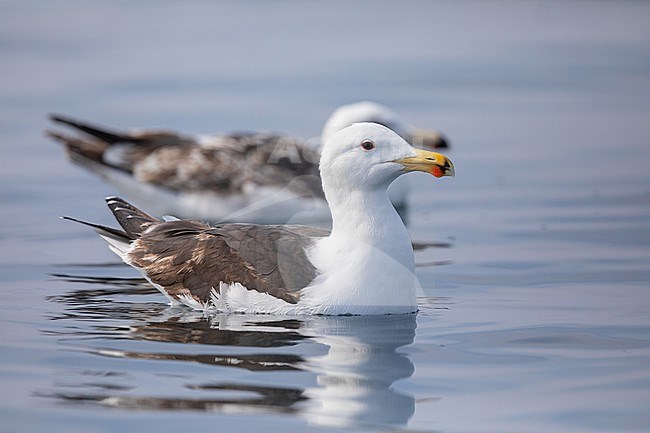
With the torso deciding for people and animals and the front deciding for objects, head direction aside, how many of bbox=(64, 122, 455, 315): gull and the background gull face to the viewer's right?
2

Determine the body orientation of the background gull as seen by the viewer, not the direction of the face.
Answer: to the viewer's right

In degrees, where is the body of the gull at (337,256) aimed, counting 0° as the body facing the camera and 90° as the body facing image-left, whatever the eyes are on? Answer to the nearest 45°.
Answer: approximately 270°
